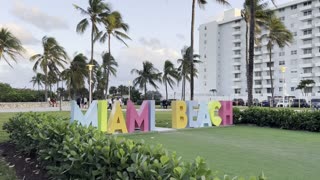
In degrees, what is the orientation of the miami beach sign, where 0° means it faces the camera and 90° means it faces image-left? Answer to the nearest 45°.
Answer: approximately 0°

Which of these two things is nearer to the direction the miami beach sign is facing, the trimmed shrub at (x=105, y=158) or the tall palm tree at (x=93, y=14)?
the trimmed shrub

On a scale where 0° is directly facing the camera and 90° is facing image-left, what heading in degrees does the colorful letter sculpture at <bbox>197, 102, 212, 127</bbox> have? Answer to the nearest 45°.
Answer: approximately 315°

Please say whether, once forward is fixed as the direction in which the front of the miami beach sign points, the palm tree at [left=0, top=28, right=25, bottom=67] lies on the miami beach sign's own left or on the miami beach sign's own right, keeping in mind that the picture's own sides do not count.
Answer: on the miami beach sign's own right

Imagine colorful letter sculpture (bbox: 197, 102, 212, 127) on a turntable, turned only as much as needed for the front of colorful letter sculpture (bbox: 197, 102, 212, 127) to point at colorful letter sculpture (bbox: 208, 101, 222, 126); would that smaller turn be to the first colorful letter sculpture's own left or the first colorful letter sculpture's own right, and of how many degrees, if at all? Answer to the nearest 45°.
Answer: approximately 90° to the first colorful letter sculpture's own left

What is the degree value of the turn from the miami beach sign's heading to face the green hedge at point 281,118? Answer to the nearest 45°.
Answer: approximately 90° to its left

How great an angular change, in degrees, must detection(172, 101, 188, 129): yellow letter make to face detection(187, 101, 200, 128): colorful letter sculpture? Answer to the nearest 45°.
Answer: approximately 90° to its left

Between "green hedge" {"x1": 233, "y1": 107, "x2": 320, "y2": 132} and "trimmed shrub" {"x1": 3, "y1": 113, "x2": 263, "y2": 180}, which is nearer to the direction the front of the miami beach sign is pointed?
the trimmed shrub

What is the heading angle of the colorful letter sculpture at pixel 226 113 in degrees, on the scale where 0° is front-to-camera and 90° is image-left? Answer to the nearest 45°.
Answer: approximately 315°
